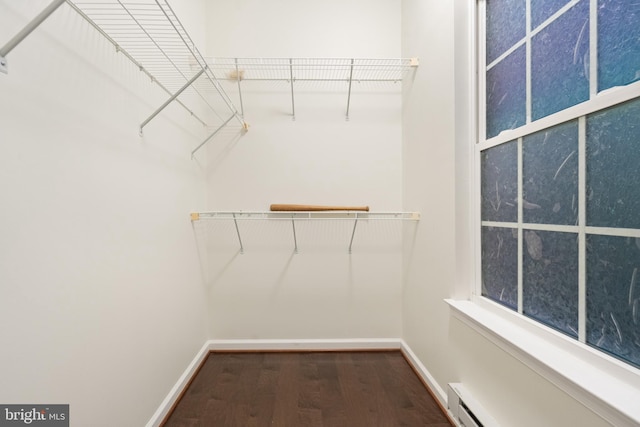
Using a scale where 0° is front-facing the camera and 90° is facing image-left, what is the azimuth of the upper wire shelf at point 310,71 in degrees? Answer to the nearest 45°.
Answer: approximately 0°

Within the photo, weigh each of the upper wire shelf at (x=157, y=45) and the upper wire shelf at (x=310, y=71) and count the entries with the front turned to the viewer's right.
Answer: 1

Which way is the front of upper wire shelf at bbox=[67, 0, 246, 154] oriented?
to the viewer's right
